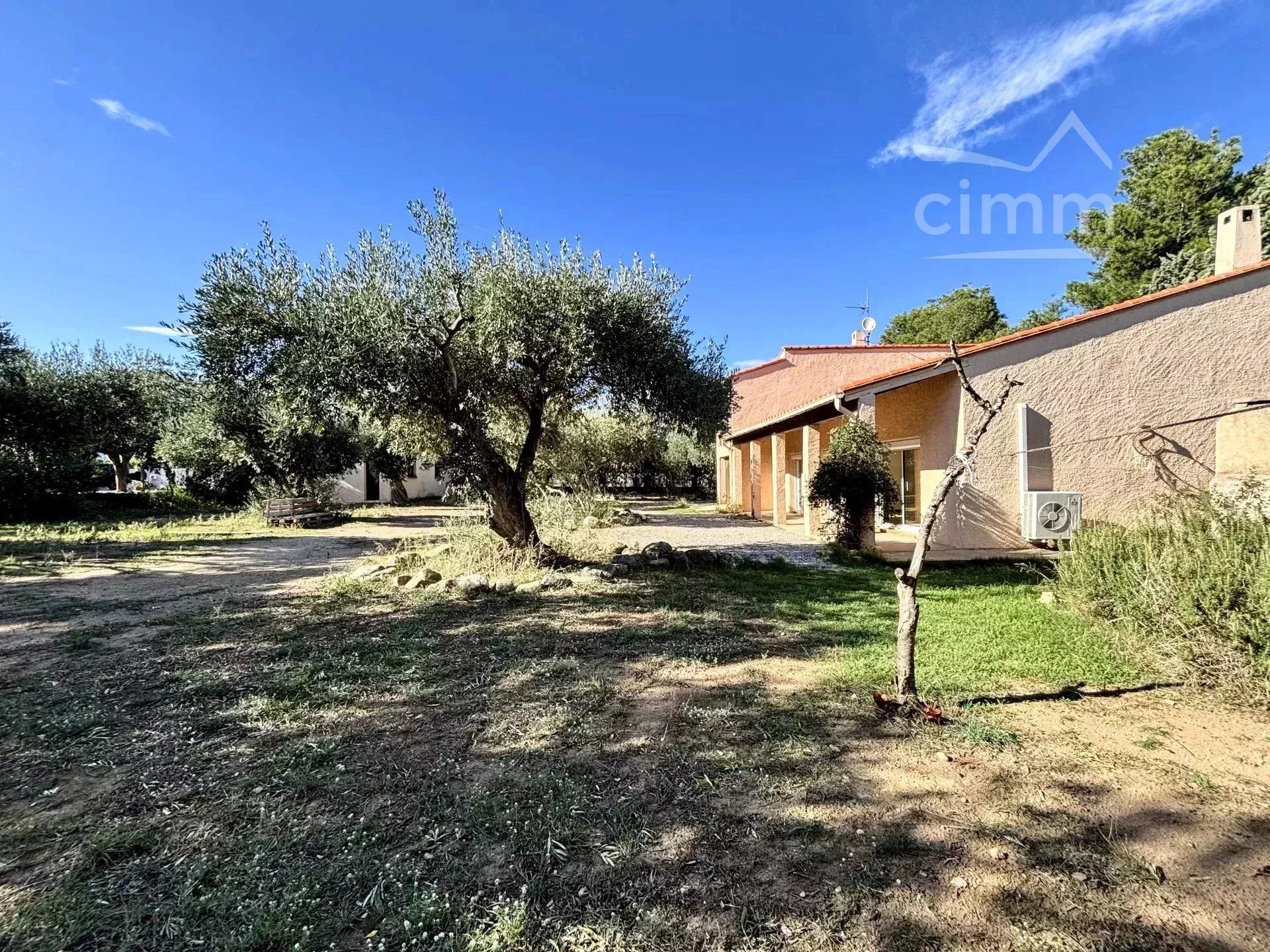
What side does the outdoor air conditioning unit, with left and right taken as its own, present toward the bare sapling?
front

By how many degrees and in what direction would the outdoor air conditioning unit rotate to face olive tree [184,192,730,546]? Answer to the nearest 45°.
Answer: approximately 45° to its right

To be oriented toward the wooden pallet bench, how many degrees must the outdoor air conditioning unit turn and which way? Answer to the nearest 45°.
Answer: approximately 90° to its right

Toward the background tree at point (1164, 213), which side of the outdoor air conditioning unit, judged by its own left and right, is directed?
back

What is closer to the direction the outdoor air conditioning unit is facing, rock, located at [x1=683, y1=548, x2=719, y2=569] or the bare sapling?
the bare sapling

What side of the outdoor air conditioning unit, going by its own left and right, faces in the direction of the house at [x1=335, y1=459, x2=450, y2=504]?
right

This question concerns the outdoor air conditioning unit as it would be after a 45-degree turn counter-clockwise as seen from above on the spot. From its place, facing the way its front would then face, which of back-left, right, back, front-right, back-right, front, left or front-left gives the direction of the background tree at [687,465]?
back

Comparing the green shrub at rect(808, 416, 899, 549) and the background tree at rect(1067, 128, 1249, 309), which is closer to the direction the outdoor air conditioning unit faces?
the green shrub

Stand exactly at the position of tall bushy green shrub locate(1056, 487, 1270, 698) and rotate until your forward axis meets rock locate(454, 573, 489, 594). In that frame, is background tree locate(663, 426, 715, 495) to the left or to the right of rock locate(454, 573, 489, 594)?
right

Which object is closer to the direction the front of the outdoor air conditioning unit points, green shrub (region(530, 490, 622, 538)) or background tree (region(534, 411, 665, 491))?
the green shrub

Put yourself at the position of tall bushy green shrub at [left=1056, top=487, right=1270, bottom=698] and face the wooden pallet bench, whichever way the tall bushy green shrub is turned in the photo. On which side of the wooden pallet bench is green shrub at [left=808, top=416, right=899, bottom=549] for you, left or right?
right

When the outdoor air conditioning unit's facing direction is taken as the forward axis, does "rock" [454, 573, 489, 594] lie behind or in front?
in front

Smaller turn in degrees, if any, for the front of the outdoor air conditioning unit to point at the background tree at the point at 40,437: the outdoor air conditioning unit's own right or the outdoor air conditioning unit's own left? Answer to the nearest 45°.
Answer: approximately 90° to the outdoor air conditioning unit's own right

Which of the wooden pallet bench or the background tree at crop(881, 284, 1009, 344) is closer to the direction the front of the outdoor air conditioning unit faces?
the wooden pallet bench
